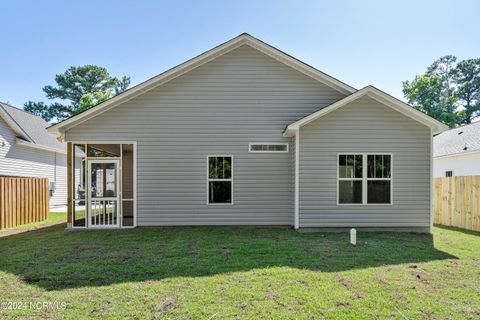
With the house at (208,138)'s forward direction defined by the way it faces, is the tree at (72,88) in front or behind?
in front

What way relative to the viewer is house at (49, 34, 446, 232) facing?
away from the camera

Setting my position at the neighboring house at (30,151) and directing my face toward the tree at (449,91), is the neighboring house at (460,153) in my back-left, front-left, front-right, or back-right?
front-right

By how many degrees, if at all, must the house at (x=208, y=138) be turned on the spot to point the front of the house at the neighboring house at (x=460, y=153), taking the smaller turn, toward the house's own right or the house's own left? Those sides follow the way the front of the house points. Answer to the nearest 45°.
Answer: approximately 45° to the house's own right

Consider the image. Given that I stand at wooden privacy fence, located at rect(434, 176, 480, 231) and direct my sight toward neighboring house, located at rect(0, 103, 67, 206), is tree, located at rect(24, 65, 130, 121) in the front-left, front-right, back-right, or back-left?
front-right

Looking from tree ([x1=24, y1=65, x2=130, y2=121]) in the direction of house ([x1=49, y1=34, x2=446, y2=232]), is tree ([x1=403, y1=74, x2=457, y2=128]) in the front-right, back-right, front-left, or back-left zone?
front-left

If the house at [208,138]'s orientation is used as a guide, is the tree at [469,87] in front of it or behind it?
in front

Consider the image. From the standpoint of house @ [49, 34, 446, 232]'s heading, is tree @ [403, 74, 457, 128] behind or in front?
in front

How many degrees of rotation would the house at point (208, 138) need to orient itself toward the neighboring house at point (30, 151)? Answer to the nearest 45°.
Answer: approximately 45° to its left

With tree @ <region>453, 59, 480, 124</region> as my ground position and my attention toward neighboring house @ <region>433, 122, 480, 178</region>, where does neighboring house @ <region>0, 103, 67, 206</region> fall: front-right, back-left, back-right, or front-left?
front-right

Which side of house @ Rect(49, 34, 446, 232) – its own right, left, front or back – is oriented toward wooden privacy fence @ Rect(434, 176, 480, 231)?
right
